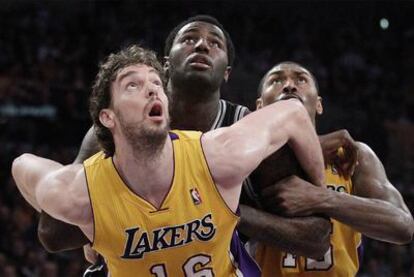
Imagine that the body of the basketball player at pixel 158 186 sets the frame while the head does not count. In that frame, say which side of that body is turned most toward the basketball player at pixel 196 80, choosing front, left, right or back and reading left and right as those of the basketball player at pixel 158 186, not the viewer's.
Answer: back

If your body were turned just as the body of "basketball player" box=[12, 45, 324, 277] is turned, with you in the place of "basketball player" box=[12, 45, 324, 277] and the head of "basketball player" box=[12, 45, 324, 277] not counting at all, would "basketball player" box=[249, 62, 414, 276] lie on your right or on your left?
on your left

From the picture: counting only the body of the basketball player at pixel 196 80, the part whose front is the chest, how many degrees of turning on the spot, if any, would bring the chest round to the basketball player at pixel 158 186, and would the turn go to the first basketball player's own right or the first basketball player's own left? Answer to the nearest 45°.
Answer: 0° — they already face them

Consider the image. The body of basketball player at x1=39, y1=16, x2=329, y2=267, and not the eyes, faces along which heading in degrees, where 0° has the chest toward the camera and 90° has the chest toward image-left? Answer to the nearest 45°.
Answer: approximately 0°

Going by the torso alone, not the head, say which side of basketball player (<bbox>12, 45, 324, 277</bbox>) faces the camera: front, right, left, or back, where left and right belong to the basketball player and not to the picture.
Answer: front

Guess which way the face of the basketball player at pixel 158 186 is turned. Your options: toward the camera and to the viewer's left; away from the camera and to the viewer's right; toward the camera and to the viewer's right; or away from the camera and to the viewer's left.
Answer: toward the camera and to the viewer's right

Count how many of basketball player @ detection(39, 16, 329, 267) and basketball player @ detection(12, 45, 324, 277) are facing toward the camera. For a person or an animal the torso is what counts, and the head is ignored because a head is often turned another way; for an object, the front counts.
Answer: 2

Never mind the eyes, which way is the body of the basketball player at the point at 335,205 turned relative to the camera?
toward the camera
